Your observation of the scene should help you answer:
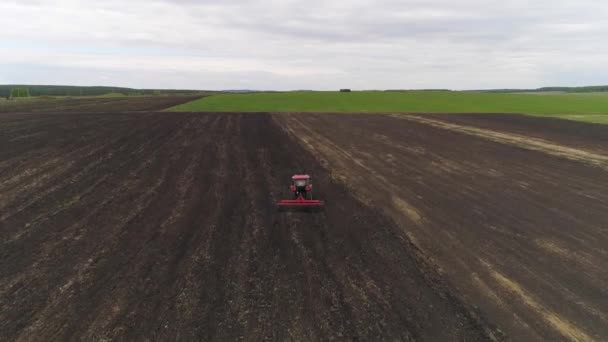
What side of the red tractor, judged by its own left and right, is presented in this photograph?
back
